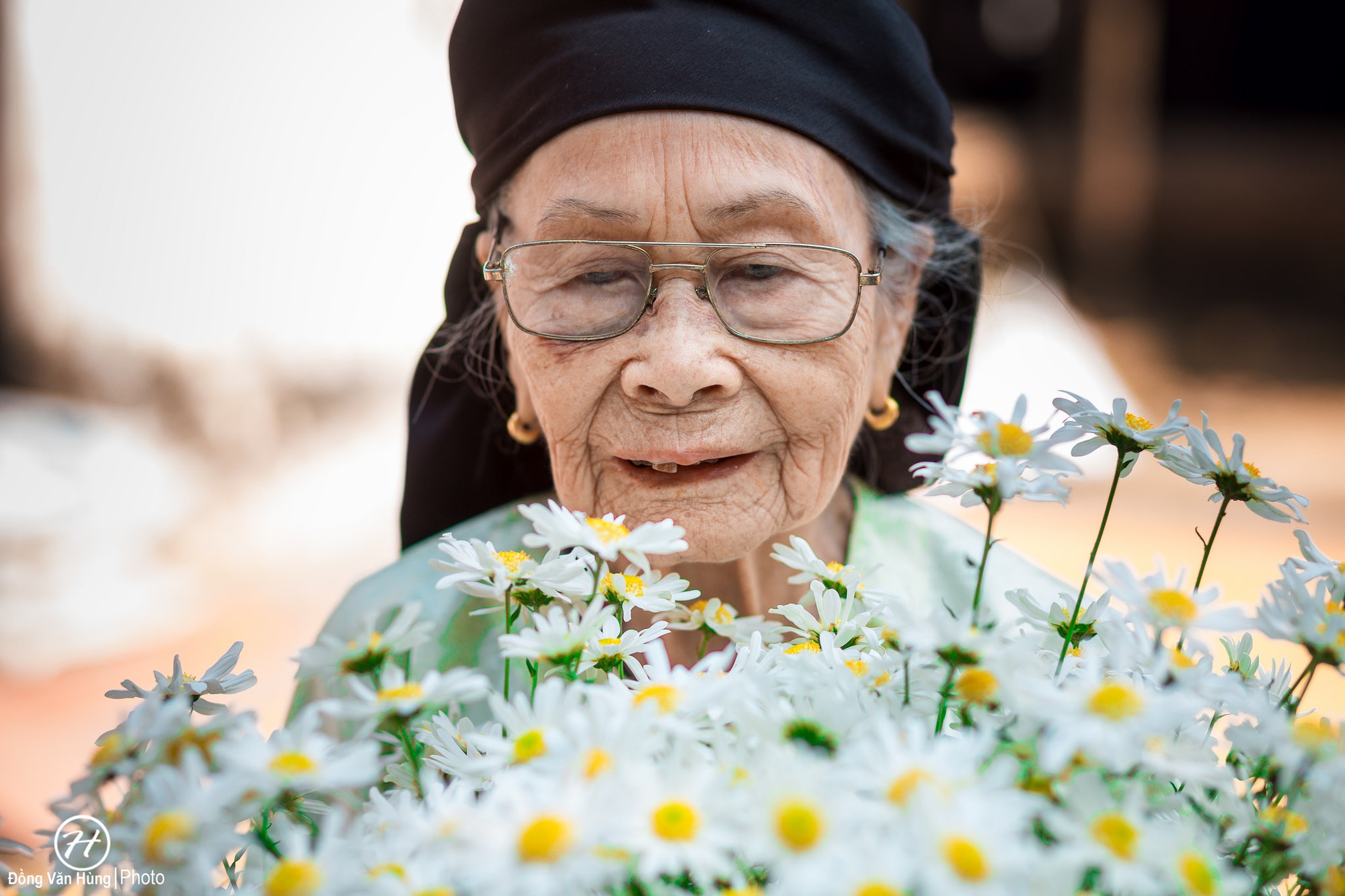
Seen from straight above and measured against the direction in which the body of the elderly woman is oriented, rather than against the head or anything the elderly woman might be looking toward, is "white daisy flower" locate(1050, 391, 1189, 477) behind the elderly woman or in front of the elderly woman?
in front

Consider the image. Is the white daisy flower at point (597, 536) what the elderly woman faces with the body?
yes

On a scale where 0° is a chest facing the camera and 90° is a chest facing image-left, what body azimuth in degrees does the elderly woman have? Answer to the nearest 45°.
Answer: approximately 0°

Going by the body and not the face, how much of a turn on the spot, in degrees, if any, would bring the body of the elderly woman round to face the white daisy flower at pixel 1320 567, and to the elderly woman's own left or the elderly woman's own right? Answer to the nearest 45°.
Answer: approximately 45° to the elderly woman's own left

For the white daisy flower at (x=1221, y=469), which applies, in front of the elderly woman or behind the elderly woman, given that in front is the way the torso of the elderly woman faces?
in front

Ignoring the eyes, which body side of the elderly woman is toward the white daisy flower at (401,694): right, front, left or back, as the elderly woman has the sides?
front

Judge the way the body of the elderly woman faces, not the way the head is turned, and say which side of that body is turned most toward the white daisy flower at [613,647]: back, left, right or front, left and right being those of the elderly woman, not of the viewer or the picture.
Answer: front

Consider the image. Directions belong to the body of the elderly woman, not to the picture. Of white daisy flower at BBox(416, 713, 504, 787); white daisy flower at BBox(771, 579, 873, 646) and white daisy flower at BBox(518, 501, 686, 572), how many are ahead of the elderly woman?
3
